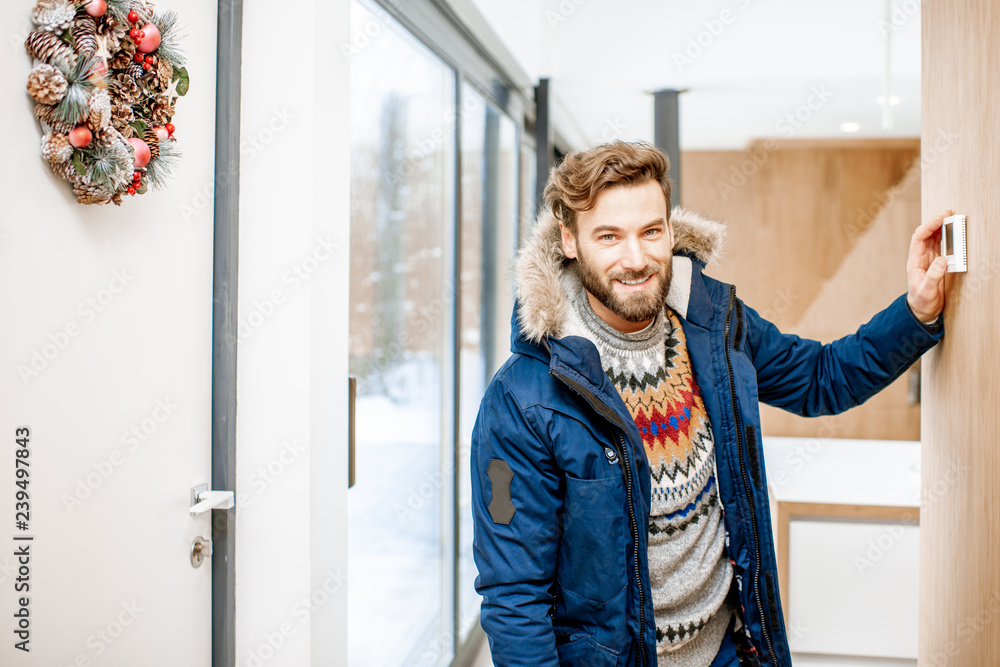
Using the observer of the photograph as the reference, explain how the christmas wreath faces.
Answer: facing the viewer and to the right of the viewer

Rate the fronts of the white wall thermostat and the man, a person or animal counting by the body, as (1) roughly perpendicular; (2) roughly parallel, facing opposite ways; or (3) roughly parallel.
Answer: roughly perpendicular

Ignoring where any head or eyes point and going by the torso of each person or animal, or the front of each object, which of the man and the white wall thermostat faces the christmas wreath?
the white wall thermostat

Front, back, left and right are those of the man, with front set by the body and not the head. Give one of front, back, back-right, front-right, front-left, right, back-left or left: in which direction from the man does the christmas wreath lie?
right

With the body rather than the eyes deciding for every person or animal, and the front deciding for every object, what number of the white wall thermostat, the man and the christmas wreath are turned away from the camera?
0

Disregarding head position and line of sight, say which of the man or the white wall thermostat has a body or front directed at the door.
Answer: the white wall thermostat

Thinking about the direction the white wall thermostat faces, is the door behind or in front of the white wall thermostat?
in front

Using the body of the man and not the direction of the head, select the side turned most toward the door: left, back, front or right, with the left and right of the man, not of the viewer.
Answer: right

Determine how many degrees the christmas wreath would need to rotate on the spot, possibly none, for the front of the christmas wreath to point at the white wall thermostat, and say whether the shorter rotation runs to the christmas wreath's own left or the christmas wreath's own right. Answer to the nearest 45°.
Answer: approximately 45° to the christmas wreath's own left

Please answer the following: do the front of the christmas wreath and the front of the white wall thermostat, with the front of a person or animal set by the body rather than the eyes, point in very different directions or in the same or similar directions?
very different directions

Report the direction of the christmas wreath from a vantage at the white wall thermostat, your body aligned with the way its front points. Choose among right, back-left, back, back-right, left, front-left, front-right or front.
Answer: front

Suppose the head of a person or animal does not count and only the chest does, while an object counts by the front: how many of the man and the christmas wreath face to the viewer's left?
0

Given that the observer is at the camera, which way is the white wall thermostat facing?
facing the viewer and to the left of the viewer
